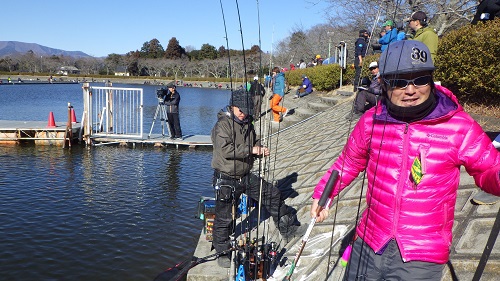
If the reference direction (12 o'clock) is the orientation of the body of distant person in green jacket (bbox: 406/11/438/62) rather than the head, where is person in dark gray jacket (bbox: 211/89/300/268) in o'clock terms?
The person in dark gray jacket is roughly at 10 o'clock from the distant person in green jacket.

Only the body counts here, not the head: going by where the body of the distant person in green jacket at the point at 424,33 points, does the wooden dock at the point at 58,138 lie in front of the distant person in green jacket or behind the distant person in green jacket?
in front

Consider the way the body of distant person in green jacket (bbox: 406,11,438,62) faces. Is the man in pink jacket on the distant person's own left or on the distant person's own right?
on the distant person's own left

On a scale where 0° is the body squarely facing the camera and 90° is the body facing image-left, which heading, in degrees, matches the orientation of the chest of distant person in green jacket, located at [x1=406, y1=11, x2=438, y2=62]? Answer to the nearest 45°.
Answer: approximately 90°

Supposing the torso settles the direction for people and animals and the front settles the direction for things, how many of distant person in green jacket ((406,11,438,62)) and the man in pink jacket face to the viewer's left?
1

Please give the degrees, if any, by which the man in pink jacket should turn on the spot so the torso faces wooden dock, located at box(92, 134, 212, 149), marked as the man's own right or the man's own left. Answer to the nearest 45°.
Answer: approximately 135° to the man's own right

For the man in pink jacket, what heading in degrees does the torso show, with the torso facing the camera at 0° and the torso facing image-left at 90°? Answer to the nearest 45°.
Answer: approximately 0°

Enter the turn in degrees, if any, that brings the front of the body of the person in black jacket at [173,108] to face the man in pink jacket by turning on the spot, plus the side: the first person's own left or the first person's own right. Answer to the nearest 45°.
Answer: approximately 45° to the first person's own left

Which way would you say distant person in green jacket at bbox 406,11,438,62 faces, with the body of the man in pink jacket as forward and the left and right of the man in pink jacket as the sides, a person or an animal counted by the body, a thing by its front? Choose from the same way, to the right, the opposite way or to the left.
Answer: to the right
